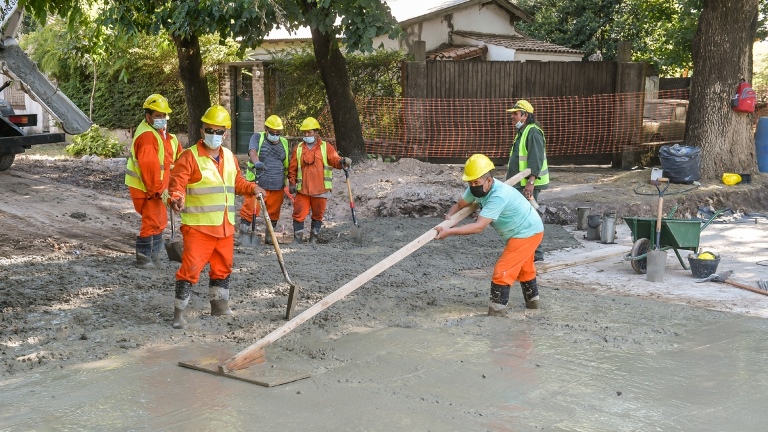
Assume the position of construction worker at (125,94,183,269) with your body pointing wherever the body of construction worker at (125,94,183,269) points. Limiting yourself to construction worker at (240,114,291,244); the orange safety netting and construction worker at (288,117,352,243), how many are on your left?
3

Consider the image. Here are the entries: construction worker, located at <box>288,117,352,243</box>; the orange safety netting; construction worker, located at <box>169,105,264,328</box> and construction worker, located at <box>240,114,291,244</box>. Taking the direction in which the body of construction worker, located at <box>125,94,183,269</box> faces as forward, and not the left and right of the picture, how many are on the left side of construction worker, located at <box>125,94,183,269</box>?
3

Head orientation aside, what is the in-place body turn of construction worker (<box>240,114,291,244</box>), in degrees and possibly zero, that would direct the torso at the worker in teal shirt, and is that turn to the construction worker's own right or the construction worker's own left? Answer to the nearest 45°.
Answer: approximately 45° to the construction worker's own left

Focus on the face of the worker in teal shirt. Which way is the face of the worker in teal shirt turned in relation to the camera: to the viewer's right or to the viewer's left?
to the viewer's left

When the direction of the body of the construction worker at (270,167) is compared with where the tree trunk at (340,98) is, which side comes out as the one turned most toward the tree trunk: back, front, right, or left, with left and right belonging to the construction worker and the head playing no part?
back

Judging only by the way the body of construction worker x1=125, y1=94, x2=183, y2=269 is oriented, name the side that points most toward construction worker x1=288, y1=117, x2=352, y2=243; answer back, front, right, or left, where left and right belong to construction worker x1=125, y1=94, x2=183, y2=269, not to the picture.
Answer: left

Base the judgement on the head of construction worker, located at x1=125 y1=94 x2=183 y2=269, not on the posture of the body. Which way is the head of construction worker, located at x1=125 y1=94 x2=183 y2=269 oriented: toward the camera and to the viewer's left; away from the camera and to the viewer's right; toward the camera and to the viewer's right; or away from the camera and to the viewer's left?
toward the camera and to the viewer's right

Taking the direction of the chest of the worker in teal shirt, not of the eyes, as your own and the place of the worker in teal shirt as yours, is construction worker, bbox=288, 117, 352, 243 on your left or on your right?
on your right

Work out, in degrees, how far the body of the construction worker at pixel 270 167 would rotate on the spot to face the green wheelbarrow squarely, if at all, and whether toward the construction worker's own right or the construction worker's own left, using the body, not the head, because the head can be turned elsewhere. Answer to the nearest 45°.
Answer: approximately 45° to the construction worker's own left

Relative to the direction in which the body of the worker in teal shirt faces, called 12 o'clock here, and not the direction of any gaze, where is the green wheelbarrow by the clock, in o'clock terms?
The green wheelbarrow is roughly at 6 o'clock from the worker in teal shirt.

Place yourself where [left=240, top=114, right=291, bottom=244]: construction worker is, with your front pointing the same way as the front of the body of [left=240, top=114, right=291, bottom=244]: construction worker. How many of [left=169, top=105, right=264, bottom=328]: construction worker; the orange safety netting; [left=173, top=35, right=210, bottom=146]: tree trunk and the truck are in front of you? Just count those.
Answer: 1

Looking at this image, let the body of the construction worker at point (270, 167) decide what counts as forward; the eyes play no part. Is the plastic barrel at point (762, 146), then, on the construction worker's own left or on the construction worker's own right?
on the construction worker's own left

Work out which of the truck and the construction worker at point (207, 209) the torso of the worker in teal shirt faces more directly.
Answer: the construction worker

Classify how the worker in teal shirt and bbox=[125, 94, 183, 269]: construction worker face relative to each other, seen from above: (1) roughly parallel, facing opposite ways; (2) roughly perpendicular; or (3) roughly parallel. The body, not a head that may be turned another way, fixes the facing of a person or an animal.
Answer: roughly perpendicular

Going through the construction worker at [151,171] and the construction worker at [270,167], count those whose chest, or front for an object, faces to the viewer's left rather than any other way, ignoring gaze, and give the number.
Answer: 0

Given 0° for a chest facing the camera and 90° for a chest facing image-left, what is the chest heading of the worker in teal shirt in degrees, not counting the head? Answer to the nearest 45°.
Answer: approximately 45°

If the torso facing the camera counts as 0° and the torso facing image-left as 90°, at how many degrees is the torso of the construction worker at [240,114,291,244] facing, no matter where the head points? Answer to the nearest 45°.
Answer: approximately 0°

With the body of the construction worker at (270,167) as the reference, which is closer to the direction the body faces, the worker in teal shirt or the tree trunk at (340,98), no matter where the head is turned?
the worker in teal shirt

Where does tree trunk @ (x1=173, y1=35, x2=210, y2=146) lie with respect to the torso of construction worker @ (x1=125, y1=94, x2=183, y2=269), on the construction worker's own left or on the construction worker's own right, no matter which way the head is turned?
on the construction worker's own left

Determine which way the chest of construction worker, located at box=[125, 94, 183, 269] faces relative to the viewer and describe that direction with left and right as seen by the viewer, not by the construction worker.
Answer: facing the viewer and to the right of the viewer
